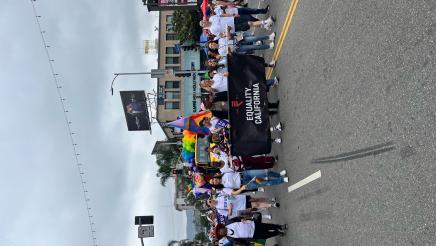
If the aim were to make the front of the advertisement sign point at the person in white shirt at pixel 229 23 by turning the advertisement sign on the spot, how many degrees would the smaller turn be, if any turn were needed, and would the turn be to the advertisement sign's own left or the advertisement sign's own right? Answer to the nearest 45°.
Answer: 0° — it already faces them

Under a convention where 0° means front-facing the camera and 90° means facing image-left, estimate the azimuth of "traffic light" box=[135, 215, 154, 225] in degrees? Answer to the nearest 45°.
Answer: approximately 0°

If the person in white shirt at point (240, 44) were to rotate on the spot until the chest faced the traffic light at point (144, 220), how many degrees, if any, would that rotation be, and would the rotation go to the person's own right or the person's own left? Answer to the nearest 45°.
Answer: approximately 135° to the person's own right

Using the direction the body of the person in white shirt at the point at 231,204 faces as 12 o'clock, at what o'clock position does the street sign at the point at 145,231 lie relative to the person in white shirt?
The street sign is roughly at 5 o'clock from the person in white shirt.
